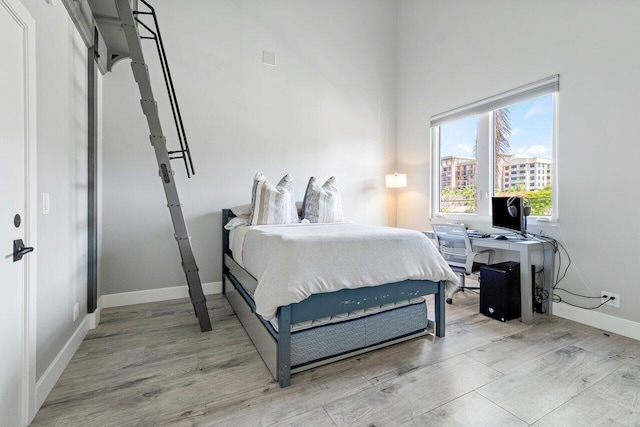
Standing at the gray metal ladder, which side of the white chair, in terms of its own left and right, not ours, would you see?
back

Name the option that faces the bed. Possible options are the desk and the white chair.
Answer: the desk

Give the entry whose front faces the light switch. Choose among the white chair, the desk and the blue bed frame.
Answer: the desk

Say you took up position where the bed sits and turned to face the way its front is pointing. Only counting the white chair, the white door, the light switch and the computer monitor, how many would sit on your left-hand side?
2

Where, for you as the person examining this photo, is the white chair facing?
facing away from the viewer and to the right of the viewer

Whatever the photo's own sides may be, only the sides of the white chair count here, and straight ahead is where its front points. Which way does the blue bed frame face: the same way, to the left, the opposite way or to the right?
to the right

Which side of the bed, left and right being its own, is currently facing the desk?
left

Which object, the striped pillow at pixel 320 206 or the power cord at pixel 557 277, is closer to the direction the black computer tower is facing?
the striped pillow

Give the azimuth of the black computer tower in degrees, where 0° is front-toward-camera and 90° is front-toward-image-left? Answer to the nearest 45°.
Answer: approximately 45°

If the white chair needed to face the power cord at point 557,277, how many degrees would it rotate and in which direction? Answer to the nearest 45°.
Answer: approximately 45° to its right
